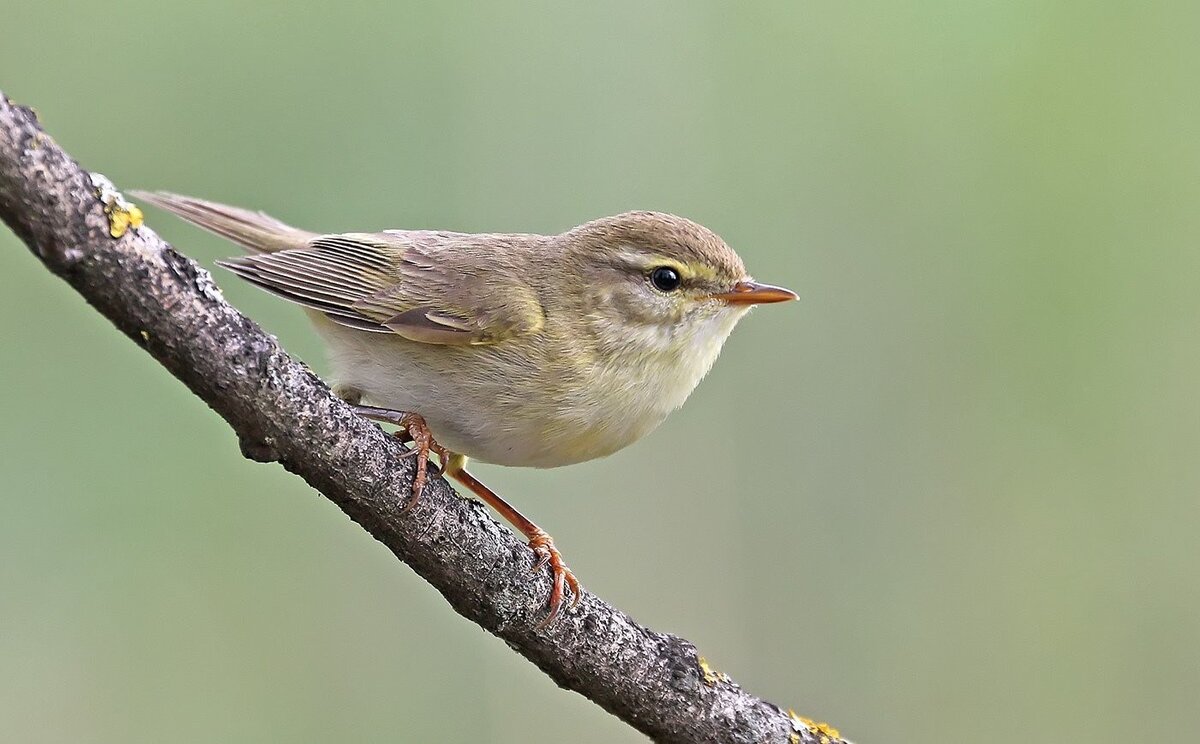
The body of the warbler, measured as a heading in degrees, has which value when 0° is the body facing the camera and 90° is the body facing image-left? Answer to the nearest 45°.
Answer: approximately 270°
